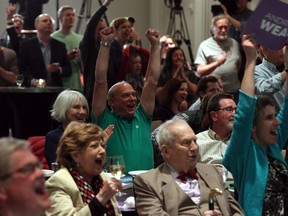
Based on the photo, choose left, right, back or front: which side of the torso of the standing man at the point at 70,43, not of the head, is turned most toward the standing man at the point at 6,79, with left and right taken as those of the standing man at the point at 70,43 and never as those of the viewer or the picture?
right

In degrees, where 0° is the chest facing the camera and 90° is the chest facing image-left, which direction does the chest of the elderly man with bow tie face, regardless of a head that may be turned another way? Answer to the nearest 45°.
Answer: approximately 315°

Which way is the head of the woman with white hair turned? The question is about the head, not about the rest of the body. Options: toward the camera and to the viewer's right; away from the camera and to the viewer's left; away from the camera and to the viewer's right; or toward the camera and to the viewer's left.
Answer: toward the camera and to the viewer's right

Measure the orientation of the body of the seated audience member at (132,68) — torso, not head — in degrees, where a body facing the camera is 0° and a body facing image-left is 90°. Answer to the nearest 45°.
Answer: approximately 315°

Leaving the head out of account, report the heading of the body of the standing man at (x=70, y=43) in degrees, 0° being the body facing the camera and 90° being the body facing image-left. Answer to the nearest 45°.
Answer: approximately 315°

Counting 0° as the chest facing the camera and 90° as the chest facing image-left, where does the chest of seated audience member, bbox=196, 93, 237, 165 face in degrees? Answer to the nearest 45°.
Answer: approximately 315°

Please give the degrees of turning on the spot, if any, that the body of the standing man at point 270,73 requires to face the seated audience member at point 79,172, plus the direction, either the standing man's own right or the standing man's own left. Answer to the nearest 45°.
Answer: approximately 90° to the standing man's own right
